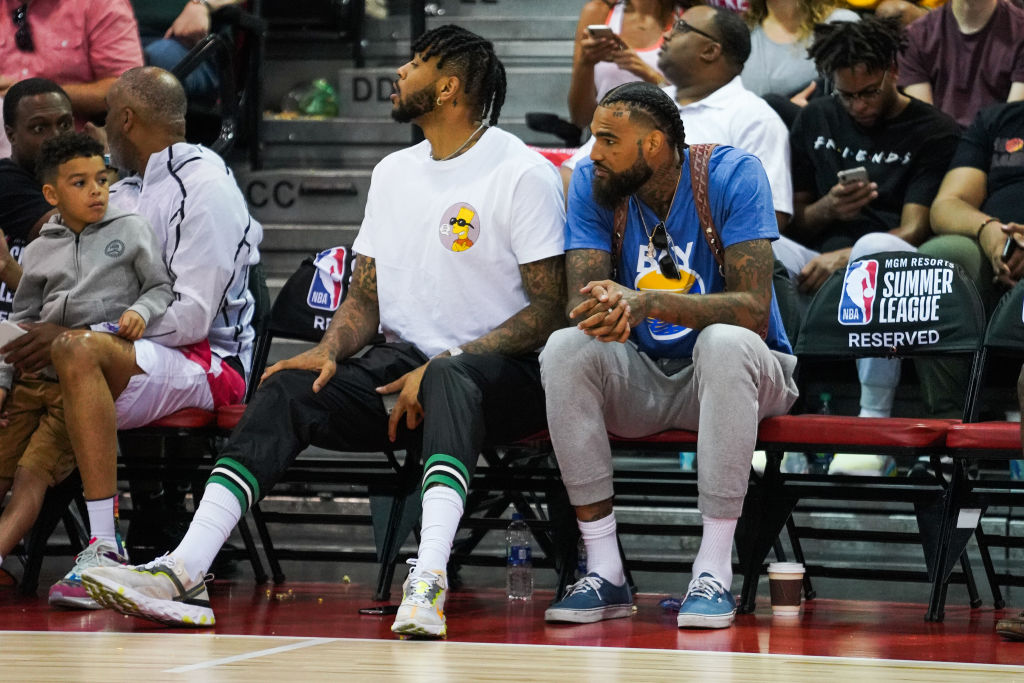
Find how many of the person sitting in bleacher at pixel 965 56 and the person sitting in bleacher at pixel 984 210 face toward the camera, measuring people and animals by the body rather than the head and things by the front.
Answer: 2

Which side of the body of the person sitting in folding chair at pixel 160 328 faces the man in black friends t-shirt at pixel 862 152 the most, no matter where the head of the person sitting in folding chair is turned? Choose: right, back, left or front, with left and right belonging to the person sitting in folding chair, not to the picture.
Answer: back

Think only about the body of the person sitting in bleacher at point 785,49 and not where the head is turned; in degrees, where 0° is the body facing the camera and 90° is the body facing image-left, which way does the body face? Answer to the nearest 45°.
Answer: approximately 0°

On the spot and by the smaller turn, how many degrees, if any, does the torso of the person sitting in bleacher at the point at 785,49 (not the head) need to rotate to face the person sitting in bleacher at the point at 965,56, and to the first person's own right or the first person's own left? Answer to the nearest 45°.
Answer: approximately 45° to the first person's own left

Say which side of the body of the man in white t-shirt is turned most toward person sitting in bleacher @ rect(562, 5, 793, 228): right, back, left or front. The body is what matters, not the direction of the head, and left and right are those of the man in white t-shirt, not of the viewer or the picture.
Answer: back

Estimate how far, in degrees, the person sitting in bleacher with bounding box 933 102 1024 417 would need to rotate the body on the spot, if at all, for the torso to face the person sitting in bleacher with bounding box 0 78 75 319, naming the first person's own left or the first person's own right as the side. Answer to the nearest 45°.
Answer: approximately 90° to the first person's own right

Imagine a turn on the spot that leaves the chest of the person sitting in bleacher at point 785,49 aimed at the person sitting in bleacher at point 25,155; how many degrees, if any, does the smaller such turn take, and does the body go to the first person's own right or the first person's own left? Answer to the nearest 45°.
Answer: approximately 45° to the first person's own right

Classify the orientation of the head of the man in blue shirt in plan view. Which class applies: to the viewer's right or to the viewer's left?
to the viewer's left

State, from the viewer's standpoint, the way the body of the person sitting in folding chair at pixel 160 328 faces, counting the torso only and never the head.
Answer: to the viewer's left
